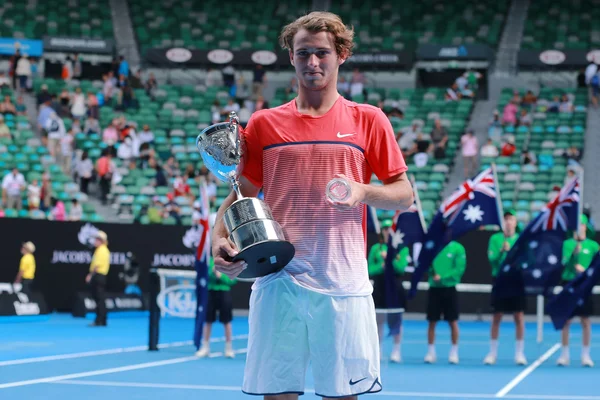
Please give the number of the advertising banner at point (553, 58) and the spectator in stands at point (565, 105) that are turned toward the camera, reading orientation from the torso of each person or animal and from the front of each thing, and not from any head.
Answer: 2

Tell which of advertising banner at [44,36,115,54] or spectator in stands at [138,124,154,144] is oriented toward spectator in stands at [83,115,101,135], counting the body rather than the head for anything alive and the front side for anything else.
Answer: the advertising banner

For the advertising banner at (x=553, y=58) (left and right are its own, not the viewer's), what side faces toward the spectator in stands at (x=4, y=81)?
right

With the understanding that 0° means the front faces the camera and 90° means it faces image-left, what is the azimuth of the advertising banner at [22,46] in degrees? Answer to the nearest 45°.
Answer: approximately 0°

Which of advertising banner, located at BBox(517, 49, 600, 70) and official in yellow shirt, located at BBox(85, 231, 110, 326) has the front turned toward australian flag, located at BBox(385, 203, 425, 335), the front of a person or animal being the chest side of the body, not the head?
the advertising banner

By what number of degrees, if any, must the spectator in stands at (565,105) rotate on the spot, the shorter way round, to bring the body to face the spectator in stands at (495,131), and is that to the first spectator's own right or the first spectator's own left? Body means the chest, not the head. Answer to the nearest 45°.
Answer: approximately 45° to the first spectator's own right

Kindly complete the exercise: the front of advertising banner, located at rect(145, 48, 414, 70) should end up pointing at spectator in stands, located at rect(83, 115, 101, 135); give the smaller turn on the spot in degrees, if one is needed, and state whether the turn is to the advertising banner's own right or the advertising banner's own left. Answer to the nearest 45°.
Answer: approximately 45° to the advertising banner's own right
